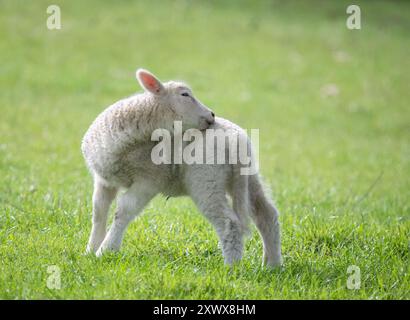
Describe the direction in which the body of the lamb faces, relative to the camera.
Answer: to the viewer's left
